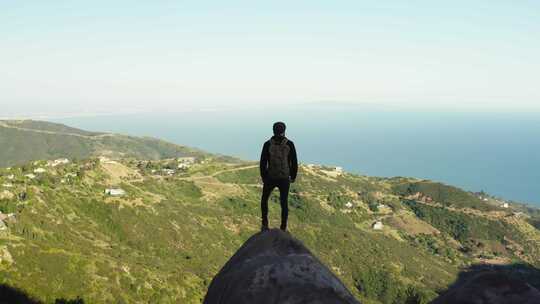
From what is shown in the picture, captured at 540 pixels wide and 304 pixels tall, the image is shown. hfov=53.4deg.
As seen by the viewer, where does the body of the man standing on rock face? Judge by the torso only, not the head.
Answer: away from the camera
